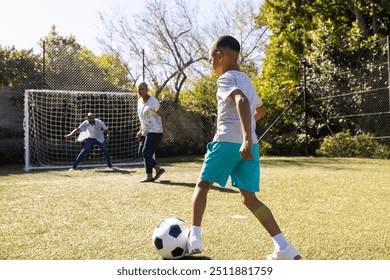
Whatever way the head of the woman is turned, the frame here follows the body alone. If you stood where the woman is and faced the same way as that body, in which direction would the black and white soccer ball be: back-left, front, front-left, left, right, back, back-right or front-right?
front-left

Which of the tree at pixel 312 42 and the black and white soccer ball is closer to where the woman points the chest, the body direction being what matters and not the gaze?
the black and white soccer ball

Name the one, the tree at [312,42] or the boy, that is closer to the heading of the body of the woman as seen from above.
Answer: the boy

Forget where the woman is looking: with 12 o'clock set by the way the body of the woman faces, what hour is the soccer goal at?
The soccer goal is roughly at 4 o'clock from the woman.

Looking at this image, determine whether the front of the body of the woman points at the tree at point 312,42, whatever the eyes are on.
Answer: no

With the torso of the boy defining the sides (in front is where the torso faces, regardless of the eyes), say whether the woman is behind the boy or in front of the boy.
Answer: in front

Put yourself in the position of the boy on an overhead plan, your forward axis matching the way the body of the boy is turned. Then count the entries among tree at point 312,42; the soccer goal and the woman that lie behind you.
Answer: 0

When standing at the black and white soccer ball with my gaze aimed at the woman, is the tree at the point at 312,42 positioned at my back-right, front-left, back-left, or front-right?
front-right

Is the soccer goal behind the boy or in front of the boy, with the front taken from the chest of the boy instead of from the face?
in front

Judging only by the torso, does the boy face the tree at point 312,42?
no

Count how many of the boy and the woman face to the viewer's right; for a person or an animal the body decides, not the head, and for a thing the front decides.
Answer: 0

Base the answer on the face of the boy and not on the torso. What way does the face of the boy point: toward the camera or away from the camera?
away from the camera

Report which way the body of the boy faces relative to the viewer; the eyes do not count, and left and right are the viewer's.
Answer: facing away from the viewer and to the left of the viewer

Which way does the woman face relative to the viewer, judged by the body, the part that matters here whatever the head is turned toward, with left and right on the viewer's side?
facing the viewer and to the left of the viewer
